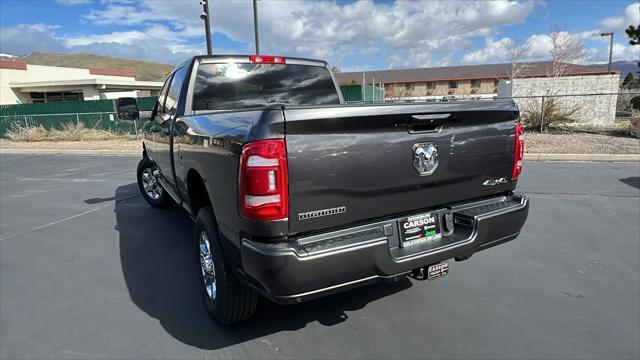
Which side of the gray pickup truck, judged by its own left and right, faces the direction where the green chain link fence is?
front

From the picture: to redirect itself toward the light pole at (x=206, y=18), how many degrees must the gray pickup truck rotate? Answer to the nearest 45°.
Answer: approximately 45° to its right

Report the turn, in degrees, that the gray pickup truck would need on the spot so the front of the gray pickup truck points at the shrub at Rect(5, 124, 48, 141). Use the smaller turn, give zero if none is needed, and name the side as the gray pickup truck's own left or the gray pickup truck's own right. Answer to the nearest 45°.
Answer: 0° — it already faces it

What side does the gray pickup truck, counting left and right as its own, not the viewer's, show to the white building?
front

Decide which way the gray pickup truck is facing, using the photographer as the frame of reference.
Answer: facing away from the viewer and to the left of the viewer

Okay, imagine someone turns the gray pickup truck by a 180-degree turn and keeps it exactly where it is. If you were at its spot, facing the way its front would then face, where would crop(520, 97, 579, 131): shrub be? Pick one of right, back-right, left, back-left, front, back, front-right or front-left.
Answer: left
